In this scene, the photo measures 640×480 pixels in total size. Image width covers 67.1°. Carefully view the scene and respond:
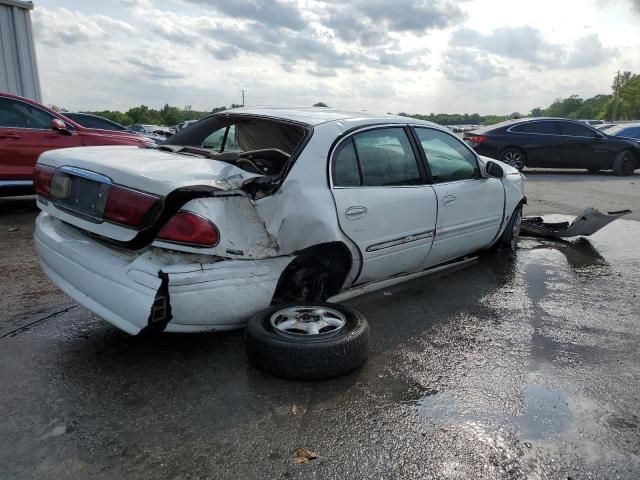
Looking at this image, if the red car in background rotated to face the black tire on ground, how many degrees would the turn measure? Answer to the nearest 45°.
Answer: approximately 90° to its right

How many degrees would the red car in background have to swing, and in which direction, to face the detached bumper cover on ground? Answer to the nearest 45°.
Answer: approximately 45° to its right

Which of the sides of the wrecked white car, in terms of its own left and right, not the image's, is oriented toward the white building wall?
left

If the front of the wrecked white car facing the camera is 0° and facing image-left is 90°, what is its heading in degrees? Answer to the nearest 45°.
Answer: approximately 225°

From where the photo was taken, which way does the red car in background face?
to the viewer's right

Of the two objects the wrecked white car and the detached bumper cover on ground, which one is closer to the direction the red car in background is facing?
the detached bumper cover on ground
